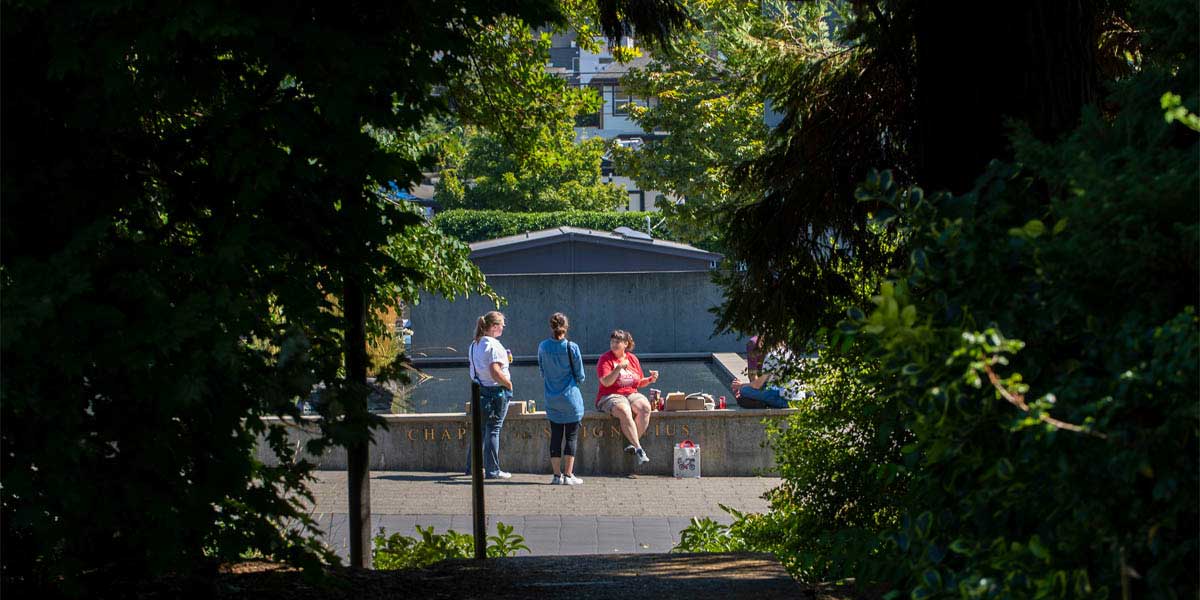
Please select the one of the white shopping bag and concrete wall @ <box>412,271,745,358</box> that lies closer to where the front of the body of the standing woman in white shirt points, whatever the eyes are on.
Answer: the white shopping bag

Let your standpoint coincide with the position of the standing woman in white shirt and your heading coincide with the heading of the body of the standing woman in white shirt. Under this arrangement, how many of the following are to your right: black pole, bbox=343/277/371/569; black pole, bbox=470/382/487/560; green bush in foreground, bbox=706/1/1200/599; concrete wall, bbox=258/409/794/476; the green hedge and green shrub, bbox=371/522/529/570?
4

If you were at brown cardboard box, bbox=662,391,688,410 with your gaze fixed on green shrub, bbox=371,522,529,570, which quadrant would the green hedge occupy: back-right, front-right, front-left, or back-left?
back-right

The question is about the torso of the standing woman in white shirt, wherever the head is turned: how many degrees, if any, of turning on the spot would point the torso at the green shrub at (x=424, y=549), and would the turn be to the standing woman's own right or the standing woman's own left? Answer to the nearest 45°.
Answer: approximately 90° to the standing woman's own right

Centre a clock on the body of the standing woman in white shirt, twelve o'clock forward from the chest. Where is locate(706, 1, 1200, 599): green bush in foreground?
The green bush in foreground is roughly at 3 o'clock from the standing woman in white shirt.

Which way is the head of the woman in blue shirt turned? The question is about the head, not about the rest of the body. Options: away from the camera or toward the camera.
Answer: away from the camera

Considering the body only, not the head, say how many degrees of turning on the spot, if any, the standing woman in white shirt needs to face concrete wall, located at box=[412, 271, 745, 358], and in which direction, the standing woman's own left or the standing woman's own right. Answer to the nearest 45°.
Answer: approximately 90° to the standing woman's own left

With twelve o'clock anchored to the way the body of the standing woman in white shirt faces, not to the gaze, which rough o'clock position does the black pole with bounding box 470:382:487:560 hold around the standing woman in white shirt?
The black pole is roughly at 3 o'clock from the standing woman in white shirt.

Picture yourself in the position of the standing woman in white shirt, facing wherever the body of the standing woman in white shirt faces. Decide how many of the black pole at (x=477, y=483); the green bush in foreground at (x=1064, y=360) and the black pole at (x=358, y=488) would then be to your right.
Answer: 3

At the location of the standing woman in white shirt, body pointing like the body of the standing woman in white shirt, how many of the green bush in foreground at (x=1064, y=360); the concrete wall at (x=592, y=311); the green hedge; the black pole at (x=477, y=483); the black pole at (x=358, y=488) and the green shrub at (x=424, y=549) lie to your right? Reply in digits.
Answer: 4

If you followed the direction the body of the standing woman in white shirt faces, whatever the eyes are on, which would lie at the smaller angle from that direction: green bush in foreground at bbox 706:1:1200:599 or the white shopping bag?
the white shopping bag

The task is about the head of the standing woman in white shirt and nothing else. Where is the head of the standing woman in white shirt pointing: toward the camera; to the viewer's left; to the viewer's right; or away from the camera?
to the viewer's right

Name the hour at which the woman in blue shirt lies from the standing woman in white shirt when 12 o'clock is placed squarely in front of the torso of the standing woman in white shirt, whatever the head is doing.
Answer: The woman in blue shirt is roughly at 12 o'clock from the standing woman in white shirt.

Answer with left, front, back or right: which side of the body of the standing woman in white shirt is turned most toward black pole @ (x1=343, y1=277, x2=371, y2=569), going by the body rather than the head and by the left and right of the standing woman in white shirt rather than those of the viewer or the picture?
right

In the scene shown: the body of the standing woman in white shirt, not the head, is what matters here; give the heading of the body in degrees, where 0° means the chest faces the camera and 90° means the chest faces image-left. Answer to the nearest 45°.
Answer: approximately 270°
